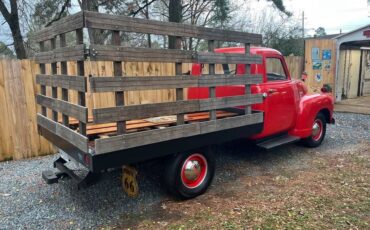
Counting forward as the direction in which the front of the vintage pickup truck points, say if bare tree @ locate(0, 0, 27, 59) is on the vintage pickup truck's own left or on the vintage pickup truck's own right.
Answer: on the vintage pickup truck's own left

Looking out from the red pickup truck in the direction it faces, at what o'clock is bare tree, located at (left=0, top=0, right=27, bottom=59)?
The bare tree is roughly at 9 o'clock from the red pickup truck.

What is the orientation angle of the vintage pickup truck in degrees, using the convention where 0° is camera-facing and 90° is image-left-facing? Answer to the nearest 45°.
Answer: approximately 225°
